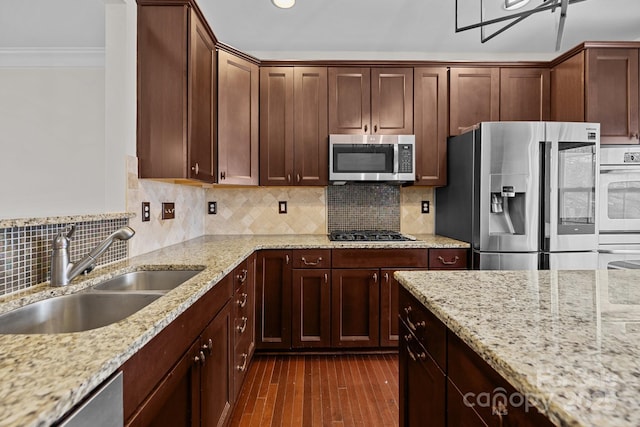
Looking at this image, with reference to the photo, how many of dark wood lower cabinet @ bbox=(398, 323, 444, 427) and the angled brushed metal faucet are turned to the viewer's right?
1

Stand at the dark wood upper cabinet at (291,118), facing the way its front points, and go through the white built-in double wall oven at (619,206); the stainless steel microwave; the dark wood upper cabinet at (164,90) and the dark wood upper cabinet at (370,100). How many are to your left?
3

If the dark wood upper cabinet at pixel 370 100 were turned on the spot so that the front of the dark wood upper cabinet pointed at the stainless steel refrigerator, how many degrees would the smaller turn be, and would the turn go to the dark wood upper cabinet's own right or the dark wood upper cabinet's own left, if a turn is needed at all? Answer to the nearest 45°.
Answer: approximately 90° to the dark wood upper cabinet's own left

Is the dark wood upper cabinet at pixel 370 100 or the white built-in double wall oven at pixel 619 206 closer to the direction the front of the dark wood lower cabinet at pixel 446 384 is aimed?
the dark wood upper cabinet

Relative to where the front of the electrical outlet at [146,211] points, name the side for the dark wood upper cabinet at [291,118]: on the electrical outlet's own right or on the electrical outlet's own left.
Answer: on the electrical outlet's own left

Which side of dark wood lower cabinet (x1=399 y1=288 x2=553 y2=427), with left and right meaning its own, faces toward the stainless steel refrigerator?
right

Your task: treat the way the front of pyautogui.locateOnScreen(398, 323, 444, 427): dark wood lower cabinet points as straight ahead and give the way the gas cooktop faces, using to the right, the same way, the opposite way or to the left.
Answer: to the left

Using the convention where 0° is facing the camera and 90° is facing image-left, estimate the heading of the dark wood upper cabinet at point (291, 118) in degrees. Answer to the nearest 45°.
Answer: approximately 0°

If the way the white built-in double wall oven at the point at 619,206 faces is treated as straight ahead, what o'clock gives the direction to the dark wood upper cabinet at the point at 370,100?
The dark wood upper cabinet is roughly at 2 o'clock from the white built-in double wall oven.

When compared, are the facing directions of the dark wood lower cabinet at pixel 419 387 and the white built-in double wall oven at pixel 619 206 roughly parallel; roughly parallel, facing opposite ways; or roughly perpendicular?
roughly perpendicular

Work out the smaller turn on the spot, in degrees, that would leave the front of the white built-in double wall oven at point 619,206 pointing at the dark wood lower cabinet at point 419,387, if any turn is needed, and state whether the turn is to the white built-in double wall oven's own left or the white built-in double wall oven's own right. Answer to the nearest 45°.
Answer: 0° — it already faces it

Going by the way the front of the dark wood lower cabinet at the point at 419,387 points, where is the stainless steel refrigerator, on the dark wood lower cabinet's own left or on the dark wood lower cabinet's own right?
on the dark wood lower cabinet's own right
